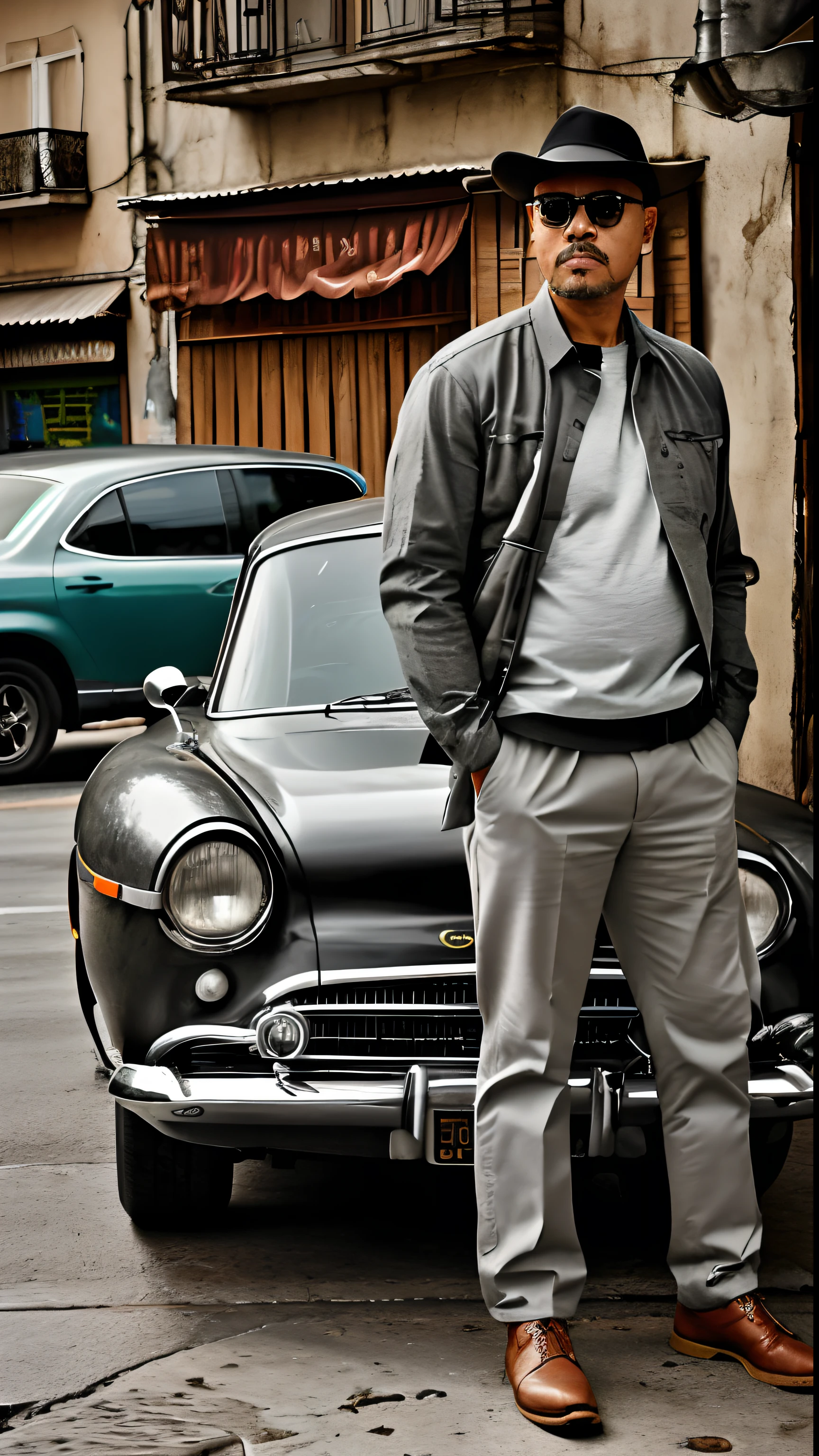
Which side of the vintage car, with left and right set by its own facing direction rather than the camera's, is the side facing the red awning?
back

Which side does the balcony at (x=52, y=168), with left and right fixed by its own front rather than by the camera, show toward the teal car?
front

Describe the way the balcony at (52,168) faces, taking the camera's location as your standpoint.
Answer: facing the viewer

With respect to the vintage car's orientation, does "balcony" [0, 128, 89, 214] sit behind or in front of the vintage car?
behind

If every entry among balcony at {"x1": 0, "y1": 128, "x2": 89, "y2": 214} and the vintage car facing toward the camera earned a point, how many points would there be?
2

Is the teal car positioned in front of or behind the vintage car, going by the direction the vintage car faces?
behind

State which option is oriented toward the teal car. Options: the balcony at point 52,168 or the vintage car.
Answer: the balcony

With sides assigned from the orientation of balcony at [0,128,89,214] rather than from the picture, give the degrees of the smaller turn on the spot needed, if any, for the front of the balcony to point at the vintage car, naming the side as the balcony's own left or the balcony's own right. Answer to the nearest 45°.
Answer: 0° — it already faces it

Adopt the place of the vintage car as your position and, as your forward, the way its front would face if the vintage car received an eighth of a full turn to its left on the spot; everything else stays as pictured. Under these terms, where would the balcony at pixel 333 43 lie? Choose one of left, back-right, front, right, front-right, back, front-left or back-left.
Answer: back-left

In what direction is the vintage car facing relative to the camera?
toward the camera

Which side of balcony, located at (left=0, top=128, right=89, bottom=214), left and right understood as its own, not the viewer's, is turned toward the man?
front
